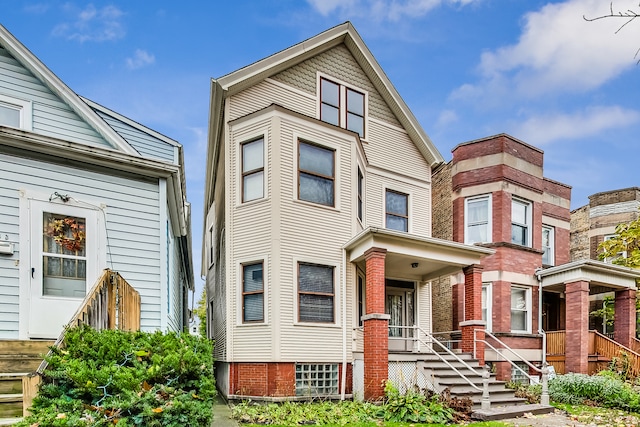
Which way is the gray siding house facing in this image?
toward the camera

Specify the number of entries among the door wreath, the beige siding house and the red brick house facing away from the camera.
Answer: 0

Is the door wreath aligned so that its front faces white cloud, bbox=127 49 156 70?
no

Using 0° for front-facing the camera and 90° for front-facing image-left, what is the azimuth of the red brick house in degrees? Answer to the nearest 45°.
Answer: approximately 315°

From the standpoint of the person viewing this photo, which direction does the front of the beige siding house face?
facing the viewer and to the right of the viewer

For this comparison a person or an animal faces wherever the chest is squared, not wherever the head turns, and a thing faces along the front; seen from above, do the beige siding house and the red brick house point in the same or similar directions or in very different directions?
same or similar directions

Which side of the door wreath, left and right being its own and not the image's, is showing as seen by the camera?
front

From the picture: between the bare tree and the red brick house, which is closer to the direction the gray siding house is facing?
the bare tree

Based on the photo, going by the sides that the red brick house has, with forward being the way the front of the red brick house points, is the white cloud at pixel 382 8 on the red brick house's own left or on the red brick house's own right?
on the red brick house's own right

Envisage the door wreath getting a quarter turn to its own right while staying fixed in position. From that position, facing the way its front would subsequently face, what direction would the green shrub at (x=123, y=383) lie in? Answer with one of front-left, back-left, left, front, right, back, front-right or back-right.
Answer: left

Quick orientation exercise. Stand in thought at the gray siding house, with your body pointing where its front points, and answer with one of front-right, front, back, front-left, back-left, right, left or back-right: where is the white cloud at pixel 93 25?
back

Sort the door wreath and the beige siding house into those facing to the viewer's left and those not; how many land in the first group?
0
